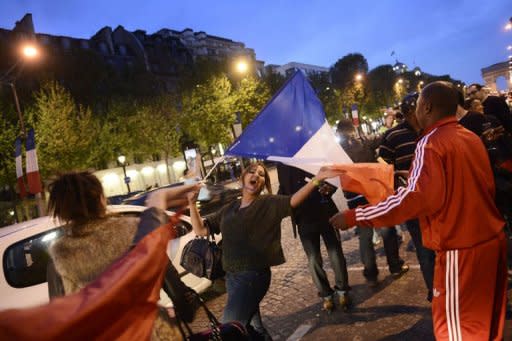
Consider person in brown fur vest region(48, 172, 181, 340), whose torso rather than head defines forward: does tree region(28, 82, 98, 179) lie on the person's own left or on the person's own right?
on the person's own left

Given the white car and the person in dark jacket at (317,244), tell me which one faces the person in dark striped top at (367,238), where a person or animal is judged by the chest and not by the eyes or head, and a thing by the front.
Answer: the white car

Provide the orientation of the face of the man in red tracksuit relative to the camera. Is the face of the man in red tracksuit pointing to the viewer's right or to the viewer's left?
to the viewer's left

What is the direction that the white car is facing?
to the viewer's right

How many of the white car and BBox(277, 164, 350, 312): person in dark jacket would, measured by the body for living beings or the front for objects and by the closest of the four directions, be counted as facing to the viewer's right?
1

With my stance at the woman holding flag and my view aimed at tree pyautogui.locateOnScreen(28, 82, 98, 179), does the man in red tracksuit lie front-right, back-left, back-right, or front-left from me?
back-right

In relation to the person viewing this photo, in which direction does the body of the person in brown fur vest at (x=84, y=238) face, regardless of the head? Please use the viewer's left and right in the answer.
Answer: facing away from the viewer and to the right of the viewer
